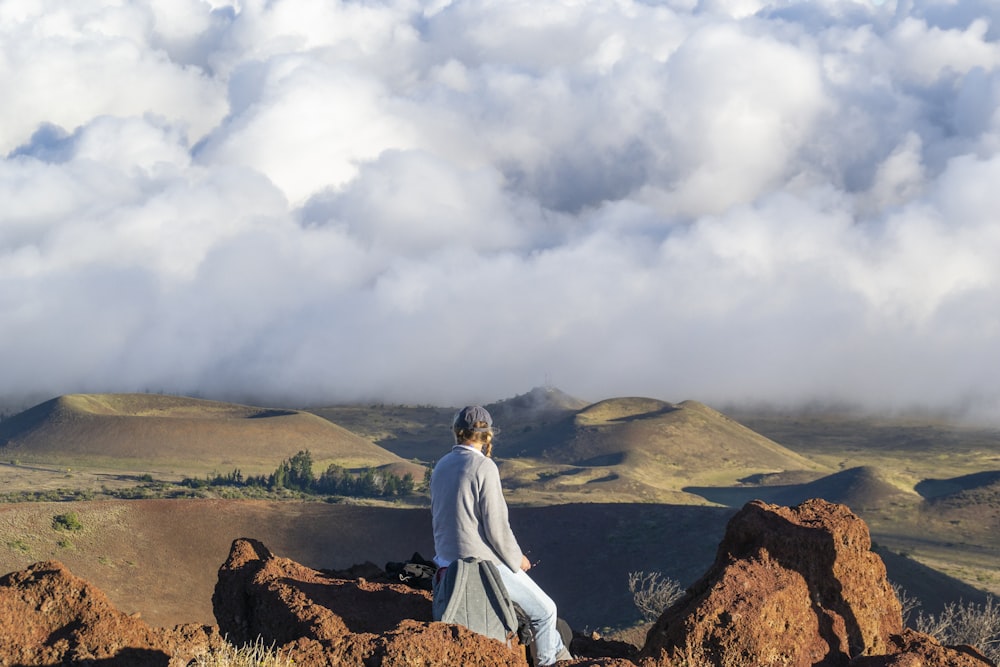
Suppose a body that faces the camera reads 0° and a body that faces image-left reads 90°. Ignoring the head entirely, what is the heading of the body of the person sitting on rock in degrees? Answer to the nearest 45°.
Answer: approximately 225°

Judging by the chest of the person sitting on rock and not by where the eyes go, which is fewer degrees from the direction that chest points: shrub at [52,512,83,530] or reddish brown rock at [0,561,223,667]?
the shrub

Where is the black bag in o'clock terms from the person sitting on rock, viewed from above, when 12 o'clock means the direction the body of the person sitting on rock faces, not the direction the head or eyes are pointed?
The black bag is roughly at 8 o'clock from the person sitting on rock.

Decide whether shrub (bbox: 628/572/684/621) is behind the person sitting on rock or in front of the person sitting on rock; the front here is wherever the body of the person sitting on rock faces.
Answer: in front

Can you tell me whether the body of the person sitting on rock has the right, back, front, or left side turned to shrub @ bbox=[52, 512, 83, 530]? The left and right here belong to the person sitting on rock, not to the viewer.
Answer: left
